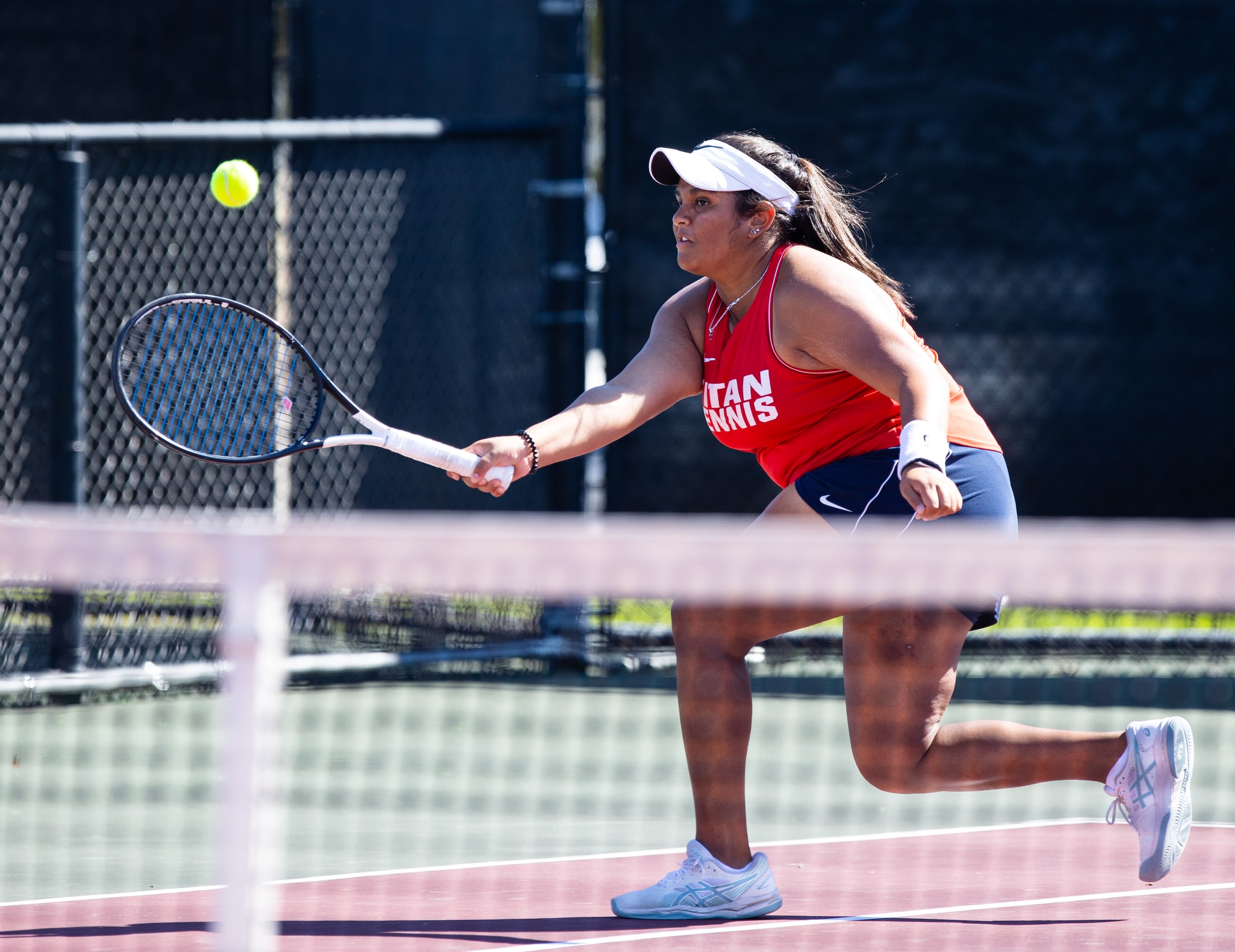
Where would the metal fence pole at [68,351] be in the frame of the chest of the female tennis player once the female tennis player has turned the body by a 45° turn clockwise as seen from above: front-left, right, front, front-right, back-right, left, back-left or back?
front

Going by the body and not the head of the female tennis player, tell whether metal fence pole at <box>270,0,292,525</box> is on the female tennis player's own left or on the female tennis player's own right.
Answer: on the female tennis player's own right

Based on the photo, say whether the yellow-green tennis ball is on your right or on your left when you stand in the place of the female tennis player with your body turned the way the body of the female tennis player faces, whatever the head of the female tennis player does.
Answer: on your right

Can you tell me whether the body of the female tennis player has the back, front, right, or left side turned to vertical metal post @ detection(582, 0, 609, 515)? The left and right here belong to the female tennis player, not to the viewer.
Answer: right

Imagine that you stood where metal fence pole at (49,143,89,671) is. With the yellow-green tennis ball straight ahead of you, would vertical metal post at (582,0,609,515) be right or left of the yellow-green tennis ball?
left

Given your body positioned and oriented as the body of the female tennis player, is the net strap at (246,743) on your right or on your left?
on your left

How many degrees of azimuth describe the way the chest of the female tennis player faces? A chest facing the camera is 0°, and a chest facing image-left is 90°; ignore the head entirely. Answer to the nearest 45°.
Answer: approximately 90°
